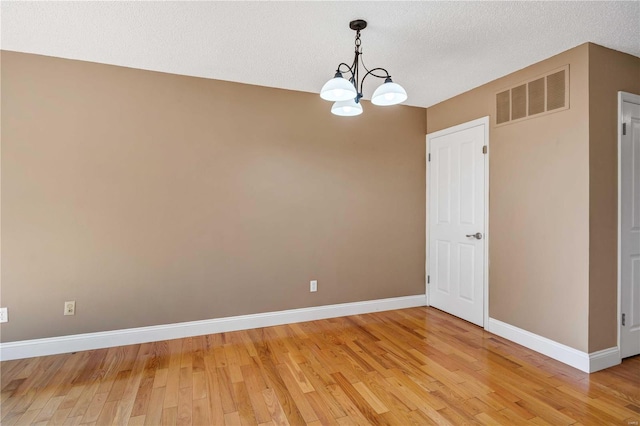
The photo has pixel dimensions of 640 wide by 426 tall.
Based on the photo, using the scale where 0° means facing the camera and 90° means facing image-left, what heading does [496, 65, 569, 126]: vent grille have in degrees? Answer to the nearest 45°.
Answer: approximately 45°

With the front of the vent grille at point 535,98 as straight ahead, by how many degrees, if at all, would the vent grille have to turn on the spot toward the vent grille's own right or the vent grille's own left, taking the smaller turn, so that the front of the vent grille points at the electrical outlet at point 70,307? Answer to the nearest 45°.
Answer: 0° — it already faces it
